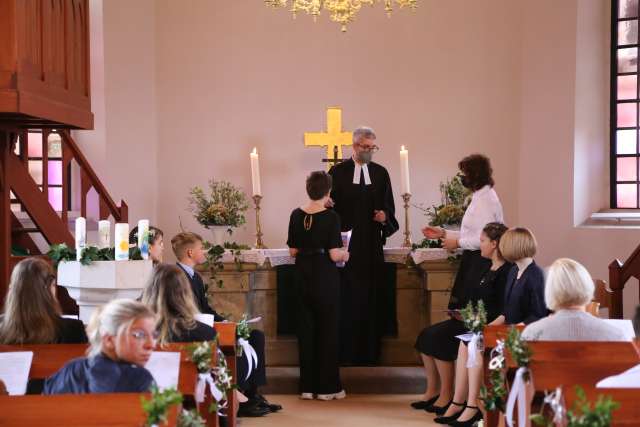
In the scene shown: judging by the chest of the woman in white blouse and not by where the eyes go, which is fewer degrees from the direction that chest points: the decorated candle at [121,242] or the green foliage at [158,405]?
the decorated candle

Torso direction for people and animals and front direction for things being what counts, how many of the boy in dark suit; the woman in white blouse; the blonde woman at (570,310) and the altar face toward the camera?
1

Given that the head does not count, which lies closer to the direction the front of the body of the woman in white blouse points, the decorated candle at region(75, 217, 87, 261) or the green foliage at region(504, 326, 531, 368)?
the decorated candle

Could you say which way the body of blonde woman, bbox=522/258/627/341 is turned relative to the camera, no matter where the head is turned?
away from the camera

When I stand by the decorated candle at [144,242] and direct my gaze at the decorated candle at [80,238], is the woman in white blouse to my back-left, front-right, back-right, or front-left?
back-right

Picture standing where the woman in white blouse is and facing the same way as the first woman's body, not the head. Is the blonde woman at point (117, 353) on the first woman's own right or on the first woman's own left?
on the first woman's own left

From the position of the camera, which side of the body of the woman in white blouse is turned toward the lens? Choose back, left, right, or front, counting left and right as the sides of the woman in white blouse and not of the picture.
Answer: left

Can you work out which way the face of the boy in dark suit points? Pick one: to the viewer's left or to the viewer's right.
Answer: to the viewer's right

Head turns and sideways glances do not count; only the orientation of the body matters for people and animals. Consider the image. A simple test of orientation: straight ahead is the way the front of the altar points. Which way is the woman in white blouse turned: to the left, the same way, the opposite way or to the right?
to the right

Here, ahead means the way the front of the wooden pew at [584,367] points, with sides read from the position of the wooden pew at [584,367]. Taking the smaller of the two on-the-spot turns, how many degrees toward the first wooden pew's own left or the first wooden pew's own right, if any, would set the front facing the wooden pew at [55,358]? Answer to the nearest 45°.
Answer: approximately 90° to the first wooden pew's own left

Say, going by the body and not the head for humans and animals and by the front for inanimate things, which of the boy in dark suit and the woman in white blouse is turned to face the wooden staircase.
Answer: the woman in white blouse

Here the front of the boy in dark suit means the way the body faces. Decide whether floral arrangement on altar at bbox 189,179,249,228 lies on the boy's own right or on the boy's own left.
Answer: on the boy's own left

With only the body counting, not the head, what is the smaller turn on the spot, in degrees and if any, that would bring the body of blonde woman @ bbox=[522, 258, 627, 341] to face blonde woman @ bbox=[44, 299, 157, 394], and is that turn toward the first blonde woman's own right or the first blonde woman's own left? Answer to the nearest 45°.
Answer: approximately 135° to the first blonde woman's own left

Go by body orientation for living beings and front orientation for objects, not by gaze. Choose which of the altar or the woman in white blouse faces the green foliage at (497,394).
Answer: the altar

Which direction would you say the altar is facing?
toward the camera
